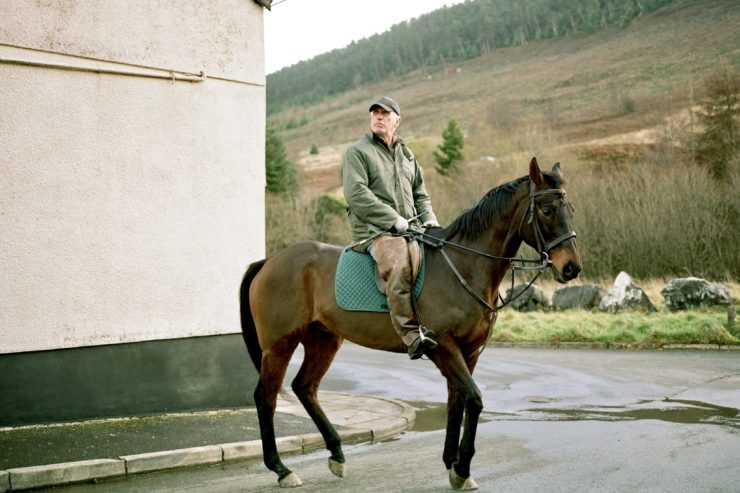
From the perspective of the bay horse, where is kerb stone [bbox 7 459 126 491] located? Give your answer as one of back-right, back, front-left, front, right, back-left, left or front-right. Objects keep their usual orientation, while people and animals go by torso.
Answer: back

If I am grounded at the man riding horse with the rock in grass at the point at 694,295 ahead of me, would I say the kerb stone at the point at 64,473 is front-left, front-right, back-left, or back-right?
back-left

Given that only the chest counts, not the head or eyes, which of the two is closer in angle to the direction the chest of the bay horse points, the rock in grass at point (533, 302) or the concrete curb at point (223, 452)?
the rock in grass

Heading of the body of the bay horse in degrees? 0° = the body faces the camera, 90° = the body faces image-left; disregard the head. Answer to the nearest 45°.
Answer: approximately 270°

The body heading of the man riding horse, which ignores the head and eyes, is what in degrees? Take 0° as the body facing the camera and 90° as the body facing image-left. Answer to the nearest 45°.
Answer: approximately 315°
